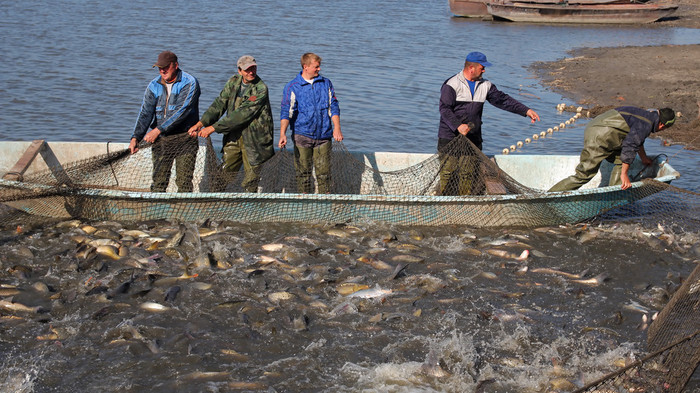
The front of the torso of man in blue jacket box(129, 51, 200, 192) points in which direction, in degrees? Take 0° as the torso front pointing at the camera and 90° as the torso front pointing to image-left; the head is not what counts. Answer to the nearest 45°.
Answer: approximately 45°

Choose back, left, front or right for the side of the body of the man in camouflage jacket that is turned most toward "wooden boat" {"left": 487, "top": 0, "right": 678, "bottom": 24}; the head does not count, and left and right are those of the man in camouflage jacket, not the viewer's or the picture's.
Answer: back

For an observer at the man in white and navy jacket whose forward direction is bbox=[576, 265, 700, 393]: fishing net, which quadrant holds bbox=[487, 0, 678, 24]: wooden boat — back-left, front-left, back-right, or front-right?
back-left

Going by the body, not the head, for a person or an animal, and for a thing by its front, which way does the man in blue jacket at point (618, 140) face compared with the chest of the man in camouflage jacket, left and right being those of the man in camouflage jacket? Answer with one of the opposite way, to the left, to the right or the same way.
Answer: to the left

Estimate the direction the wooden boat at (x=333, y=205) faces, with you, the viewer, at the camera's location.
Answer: facing to the right of the viewer

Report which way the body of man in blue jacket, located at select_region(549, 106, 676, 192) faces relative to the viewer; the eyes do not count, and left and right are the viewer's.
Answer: facing to the right of the viewer

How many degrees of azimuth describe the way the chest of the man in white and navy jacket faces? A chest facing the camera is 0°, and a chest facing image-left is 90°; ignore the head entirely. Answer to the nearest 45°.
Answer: approximately 315°

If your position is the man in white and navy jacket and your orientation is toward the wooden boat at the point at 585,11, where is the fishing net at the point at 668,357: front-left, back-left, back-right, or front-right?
back-right

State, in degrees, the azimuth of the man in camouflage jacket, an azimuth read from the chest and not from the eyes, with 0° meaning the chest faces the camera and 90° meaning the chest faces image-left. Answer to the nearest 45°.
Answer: approximately 45°
